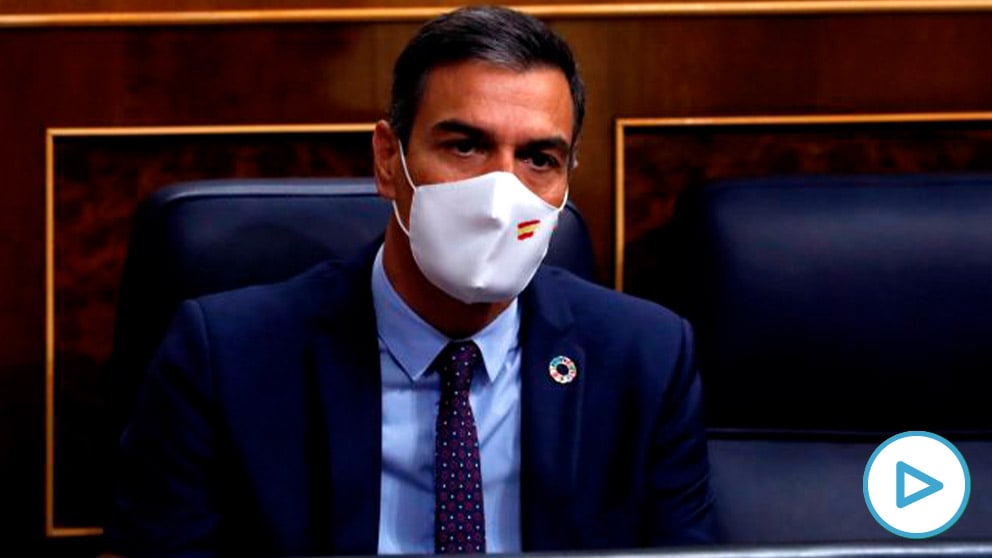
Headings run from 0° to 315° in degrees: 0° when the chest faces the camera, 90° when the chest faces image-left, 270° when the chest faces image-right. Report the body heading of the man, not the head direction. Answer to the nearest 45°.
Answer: approximately 0°

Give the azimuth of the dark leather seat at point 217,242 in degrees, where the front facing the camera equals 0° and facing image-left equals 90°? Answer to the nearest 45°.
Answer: approximately 0°
